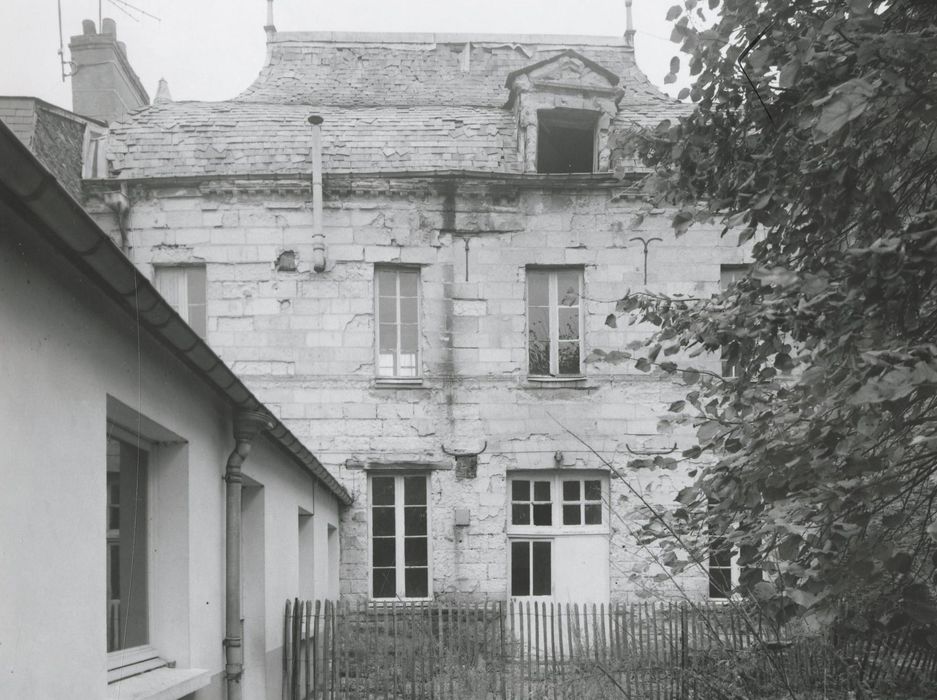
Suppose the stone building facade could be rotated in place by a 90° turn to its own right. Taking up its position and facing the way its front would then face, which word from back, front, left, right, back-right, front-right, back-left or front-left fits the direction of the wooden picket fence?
left

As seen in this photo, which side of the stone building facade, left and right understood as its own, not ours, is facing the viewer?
front
